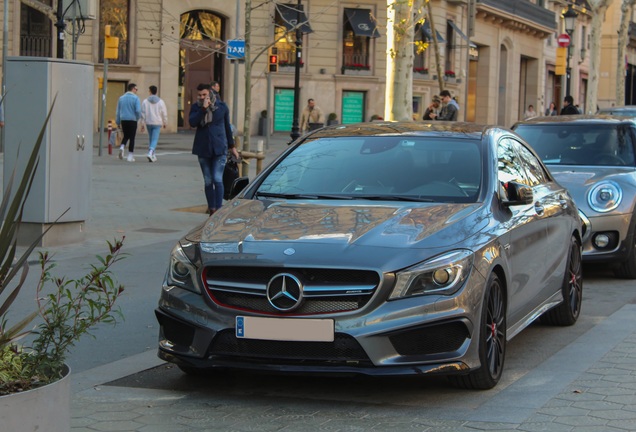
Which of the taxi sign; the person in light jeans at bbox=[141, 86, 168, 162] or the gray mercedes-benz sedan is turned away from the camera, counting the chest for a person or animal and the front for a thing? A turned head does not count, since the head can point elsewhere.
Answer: the person in light jeans

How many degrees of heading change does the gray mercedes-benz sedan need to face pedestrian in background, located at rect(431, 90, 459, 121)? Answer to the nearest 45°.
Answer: approximately 135° to its right

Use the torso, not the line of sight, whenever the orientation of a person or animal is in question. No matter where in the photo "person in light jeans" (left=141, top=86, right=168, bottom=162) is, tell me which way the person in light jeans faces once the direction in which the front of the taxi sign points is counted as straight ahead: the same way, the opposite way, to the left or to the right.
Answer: the opposite way

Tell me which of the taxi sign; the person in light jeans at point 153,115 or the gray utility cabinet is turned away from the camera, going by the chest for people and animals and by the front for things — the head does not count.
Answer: the person in light jeans

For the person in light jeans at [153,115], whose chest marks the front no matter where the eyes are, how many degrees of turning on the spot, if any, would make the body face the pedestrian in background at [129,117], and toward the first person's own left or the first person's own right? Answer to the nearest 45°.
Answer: approximately 90° to the first person's own left

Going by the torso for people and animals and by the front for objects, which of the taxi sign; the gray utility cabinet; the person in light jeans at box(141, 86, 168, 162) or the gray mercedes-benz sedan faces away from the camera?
the person in light jeans

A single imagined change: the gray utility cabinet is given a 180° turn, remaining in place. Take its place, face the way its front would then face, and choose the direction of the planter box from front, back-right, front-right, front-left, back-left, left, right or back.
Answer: back-left

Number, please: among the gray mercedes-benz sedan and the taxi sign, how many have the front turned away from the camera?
0

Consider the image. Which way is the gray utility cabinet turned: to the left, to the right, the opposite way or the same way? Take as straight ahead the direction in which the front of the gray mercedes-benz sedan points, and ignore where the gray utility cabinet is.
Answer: to the left

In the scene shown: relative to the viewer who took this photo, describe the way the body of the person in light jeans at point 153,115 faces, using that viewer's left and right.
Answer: facing away from the viewer

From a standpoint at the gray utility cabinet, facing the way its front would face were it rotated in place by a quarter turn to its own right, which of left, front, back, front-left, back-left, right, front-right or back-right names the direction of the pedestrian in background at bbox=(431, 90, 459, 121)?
back

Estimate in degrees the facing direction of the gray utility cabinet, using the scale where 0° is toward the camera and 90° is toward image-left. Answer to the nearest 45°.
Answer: approximately 315°

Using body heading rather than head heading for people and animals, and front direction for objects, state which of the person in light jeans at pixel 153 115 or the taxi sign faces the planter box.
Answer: the taxi sign
